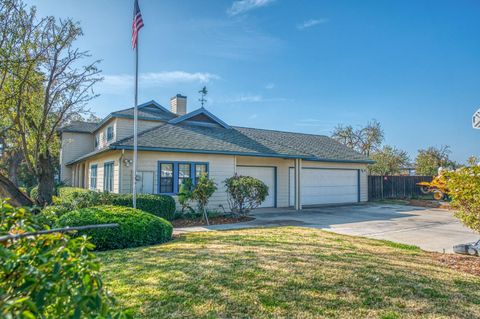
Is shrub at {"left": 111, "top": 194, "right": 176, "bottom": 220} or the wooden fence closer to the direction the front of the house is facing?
the shrub

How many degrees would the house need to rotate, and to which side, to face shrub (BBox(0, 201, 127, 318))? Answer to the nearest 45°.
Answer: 0° — it already faces it

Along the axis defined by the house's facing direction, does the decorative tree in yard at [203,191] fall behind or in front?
in front

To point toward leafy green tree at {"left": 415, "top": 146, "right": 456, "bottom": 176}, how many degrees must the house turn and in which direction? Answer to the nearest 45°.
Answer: approximately 135° to its left

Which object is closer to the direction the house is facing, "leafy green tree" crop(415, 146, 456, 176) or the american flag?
the american flag

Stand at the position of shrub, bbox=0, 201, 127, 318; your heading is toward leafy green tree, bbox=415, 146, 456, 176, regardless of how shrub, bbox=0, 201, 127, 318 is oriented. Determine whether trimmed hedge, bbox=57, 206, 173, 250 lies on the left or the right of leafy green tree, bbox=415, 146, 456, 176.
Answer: left

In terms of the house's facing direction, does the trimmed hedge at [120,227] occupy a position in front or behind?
in front

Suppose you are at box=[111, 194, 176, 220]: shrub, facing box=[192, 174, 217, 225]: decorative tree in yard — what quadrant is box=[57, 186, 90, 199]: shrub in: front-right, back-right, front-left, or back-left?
back-left

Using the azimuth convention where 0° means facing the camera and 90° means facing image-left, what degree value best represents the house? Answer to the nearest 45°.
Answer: approximately 0°

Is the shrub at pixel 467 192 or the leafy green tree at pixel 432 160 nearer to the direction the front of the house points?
the shrub

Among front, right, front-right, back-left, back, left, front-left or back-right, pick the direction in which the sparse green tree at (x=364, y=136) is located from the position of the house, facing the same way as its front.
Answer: back-left

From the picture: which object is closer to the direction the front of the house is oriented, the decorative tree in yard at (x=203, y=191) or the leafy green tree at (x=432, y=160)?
the decorative tree in yard

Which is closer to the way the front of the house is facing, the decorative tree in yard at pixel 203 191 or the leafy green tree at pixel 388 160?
the decorative tree in yard
